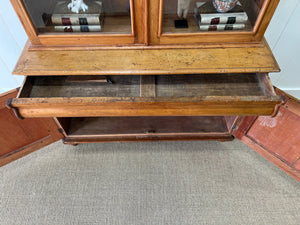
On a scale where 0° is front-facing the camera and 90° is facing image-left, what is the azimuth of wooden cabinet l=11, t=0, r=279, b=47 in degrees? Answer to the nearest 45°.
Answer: approximately 0°
